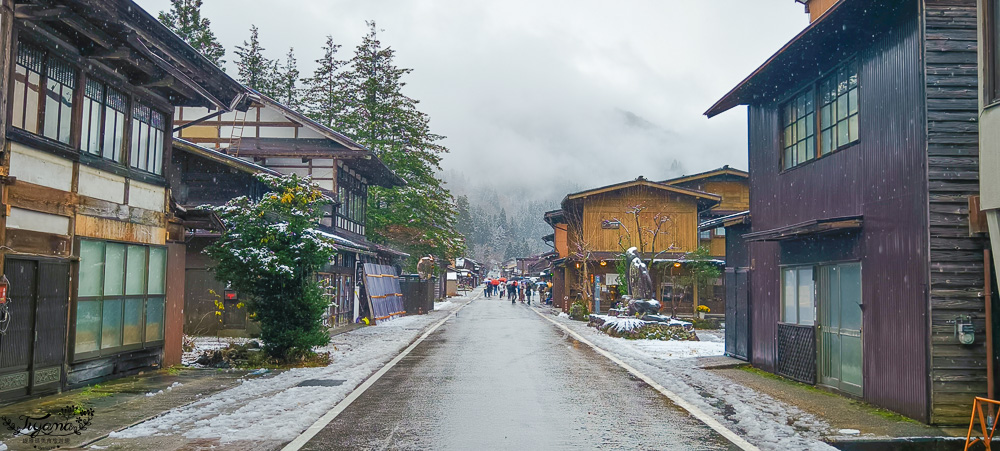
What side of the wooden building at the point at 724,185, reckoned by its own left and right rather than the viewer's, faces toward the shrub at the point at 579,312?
front

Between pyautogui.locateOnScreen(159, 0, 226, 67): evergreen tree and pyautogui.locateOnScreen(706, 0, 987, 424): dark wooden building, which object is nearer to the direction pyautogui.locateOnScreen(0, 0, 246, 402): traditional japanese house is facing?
the dark wooden building

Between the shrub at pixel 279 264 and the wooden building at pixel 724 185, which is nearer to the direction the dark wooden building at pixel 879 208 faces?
the shrub

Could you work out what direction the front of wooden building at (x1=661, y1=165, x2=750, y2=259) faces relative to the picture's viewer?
facing the viewer and to the left of the viewer

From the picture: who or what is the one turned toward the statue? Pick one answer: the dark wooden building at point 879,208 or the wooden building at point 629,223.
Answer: the wooden building

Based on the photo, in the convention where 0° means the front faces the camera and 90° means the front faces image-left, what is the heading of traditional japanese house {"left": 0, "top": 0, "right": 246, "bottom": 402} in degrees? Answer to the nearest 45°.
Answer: approximately 315°

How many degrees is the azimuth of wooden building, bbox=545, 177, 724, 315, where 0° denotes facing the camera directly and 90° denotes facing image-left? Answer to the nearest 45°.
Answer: approximately 0°

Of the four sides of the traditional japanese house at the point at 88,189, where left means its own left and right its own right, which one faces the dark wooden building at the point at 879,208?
front

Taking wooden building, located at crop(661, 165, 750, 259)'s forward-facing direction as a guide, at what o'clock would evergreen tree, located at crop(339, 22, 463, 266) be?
The evergreen tree is roughly at 1 o'clock from the wooden building.

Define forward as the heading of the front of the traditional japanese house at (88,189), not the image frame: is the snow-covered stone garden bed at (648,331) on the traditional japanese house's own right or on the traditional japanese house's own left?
on the traditional japanese house's own left

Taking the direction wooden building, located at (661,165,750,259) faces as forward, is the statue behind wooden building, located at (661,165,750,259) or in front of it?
in front
